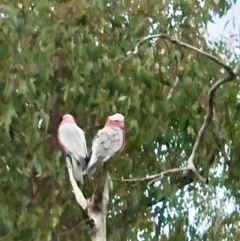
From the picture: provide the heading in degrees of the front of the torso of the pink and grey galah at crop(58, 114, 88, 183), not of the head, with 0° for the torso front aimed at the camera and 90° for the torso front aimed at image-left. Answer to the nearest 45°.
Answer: approximately 135°
